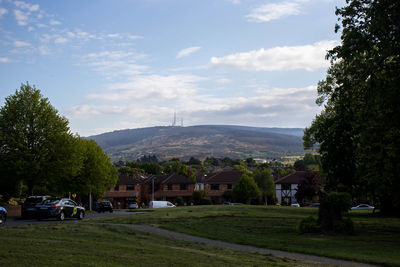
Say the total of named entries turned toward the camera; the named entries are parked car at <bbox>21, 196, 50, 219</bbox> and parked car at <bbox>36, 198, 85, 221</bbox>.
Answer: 0

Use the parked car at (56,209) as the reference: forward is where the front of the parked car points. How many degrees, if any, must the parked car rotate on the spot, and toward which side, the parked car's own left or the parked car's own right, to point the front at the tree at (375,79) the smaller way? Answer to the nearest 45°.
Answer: approximately 90° to the parked car's own right

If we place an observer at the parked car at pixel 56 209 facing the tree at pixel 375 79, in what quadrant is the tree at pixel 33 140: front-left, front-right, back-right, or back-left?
back-left
